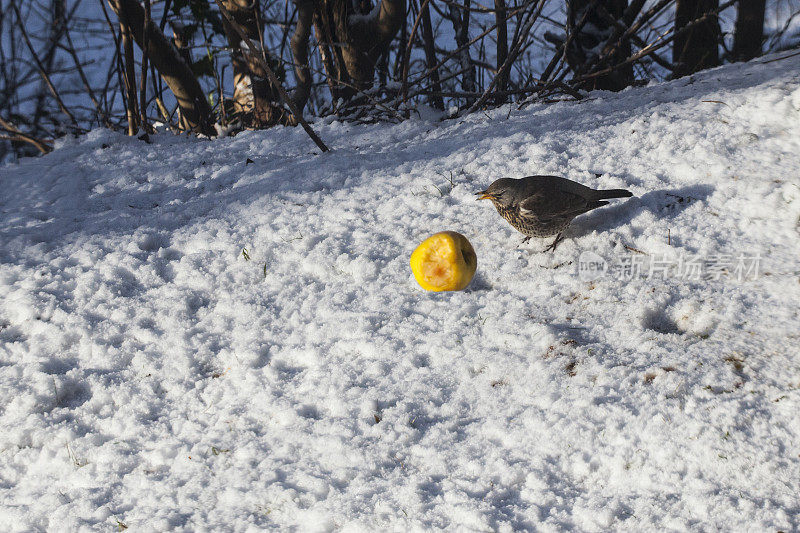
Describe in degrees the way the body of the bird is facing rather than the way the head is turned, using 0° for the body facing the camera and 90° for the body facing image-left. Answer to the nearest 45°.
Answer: approximately 90°

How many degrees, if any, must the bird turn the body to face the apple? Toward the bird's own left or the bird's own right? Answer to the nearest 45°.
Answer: approximately 45° to the bird's own left
